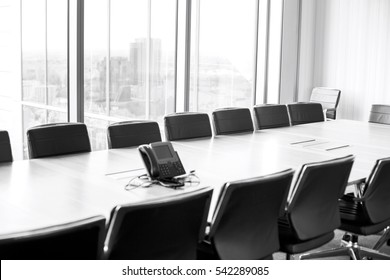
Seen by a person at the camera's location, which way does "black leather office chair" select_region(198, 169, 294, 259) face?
facing away from the viewer and to the left of the viewer

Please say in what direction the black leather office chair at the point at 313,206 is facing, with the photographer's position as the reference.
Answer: facing away from the viewer and to the left of the viewer

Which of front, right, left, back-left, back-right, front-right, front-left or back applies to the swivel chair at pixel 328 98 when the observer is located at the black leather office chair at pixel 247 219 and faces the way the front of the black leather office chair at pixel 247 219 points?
front-right

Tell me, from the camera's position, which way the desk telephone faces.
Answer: facing the viewer and to the right of the viewer

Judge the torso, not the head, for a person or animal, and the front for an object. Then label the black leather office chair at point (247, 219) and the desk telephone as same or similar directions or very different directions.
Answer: very different directions

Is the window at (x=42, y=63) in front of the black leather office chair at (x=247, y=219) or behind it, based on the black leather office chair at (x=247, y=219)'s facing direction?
in front

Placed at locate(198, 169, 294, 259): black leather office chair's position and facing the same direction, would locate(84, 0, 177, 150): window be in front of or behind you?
in front

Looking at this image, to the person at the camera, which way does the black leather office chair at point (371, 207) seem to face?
facing away from the viewer and to the left of the viewer

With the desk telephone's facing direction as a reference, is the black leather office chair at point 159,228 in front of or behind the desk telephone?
in front

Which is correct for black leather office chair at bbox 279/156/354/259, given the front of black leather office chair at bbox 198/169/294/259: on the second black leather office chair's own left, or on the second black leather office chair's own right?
on the second black leather office chair's own right

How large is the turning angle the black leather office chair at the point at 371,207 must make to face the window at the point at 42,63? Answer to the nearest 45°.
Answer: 0° — it already faces it

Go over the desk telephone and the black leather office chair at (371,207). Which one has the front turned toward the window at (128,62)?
the black leather office chair
